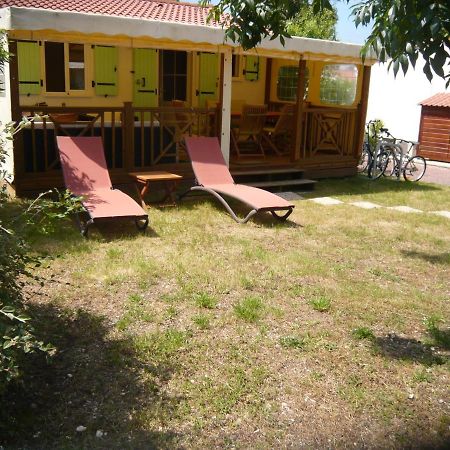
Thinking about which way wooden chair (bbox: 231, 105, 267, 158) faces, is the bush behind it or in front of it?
in front

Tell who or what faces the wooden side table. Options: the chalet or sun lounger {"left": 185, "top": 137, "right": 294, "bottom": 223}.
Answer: the chalet

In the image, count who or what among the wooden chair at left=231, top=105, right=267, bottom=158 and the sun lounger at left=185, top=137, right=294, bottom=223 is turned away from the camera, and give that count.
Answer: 0

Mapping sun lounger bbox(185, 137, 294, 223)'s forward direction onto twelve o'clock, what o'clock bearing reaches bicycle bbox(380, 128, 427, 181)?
The bicycle is roughly at 9 o'clock from the sun lounger.

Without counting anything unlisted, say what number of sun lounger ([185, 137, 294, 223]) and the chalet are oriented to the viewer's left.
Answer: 0

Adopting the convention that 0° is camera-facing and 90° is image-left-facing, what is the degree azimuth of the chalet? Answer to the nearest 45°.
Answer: approximately 0°

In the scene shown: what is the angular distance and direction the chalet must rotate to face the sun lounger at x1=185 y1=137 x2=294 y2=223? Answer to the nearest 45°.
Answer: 0° — it already faces it

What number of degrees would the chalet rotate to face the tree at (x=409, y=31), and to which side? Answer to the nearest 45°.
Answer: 0° — it already faces it

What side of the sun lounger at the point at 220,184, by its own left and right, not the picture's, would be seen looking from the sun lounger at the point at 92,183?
right

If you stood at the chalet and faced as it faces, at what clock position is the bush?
The bush is roughly at 12 o'clock from the chalet.

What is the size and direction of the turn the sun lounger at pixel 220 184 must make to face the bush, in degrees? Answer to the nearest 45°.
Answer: approximately 45° to its right
